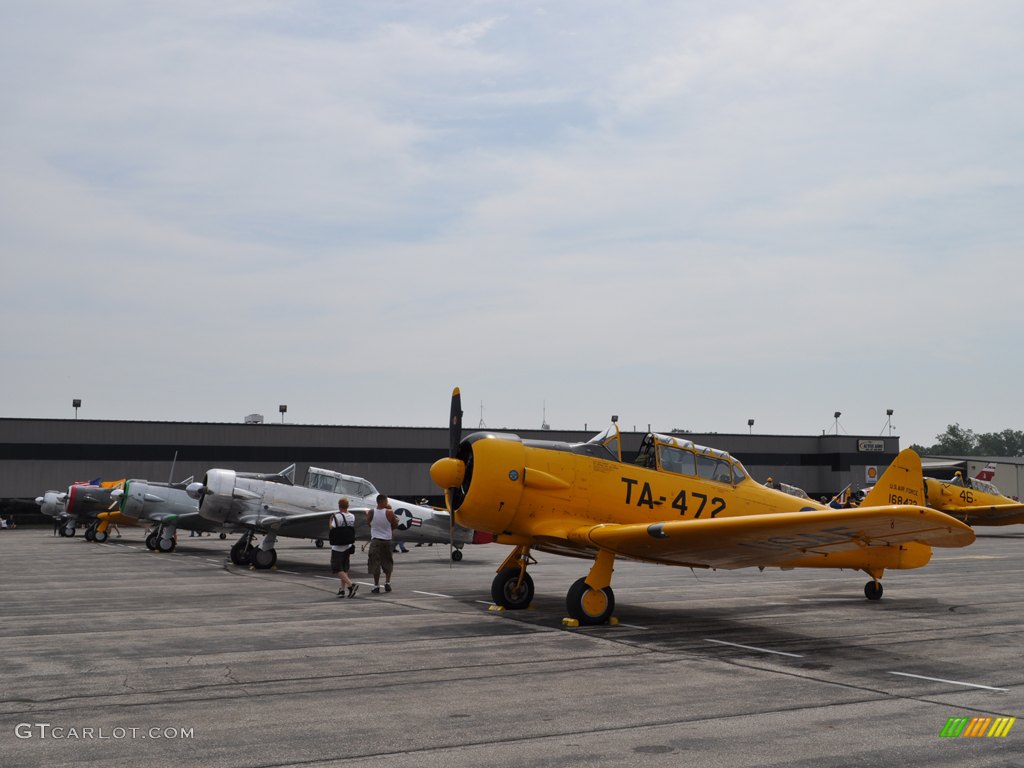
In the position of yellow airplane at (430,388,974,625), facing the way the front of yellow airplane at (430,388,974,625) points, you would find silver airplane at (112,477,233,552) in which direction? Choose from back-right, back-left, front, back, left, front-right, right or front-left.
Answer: right

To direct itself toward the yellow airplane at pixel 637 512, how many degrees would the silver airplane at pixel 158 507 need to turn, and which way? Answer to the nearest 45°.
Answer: approximately 45° to its left

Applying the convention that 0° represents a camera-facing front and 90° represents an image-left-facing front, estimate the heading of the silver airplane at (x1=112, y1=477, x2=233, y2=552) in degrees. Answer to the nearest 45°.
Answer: approximately 45°

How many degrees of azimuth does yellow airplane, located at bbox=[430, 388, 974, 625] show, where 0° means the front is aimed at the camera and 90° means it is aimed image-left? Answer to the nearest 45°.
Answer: approximately 45°

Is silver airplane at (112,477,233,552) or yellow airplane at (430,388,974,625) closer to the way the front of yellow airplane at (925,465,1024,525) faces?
the silver airplane

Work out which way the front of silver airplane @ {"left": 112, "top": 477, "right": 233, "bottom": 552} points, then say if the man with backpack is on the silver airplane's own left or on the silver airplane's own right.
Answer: on the silver airplane's own left

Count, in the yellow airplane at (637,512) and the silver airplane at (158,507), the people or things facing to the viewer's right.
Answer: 0

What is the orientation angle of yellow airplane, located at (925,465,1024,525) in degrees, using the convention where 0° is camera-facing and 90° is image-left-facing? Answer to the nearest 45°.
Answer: approximately 45°

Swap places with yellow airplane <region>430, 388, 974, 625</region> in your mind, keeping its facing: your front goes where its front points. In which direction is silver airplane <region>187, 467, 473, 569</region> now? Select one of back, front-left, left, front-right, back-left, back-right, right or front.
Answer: right

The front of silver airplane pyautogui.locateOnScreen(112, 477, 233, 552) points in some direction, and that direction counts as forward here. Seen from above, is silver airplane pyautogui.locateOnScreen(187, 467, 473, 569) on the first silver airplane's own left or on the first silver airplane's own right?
on the first silver airplane's own left

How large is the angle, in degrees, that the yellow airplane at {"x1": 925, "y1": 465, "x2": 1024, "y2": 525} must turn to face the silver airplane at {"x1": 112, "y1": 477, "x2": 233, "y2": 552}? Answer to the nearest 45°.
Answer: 0° — it already faces it
